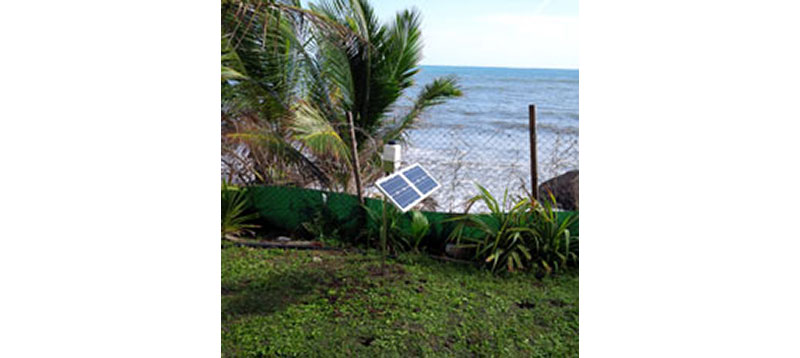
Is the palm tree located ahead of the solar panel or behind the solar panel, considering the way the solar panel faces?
behind

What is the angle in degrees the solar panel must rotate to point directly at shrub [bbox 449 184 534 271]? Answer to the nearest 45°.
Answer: approximately 90° to its left

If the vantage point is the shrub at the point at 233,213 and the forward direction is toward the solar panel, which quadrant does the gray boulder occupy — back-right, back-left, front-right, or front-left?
front-left

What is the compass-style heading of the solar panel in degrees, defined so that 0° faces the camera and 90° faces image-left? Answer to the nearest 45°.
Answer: approximately 315°

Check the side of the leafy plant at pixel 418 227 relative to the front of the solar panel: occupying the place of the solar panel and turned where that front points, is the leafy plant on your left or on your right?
on your left

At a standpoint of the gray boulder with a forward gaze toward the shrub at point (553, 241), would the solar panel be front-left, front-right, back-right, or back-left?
front-right

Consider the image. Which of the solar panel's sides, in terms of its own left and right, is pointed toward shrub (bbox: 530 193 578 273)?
left

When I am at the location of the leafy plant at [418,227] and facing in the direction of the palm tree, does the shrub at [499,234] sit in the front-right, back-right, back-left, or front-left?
back-right

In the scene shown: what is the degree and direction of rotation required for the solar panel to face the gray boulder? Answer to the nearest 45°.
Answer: approximately 90° to its left

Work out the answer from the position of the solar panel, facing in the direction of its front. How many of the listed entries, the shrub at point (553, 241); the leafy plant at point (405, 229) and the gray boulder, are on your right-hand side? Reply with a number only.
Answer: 0
